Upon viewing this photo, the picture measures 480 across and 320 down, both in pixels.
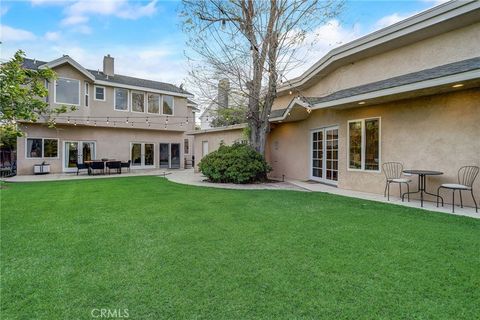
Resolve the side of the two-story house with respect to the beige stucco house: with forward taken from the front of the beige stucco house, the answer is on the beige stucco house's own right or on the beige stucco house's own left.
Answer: on the beige stucco house's own right

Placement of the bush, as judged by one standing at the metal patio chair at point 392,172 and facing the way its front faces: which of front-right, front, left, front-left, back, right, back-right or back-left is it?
back-right

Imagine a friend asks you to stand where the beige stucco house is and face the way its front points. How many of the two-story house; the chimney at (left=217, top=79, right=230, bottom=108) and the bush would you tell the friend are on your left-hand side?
0

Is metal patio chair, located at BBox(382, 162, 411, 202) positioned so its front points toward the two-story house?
no

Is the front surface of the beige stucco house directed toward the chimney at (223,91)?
no

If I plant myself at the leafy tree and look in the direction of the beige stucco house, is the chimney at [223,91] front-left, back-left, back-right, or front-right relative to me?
front-left

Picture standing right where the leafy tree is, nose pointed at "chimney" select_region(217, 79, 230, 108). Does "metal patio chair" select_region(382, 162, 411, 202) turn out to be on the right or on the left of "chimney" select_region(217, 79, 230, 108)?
right

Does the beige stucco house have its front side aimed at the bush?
no

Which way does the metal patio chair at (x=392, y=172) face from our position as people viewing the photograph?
facing the viewer and to the right of the viewer

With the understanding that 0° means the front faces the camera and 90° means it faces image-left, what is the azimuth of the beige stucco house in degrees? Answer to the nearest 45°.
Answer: approximately 45°
